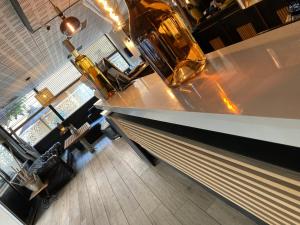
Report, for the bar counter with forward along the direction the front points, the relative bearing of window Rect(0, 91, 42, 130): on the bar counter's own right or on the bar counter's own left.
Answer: on the bar counter's own right

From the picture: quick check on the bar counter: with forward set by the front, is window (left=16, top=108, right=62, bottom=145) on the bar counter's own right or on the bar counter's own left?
on the bar counter's own right

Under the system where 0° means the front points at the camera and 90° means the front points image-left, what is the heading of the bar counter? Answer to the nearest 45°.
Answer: approximately 45°

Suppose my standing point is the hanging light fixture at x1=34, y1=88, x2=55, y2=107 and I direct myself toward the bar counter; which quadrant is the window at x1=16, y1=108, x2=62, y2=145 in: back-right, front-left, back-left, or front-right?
back-right

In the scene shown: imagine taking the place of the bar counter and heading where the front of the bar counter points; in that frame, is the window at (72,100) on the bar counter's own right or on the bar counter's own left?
on the bar counter's own right
